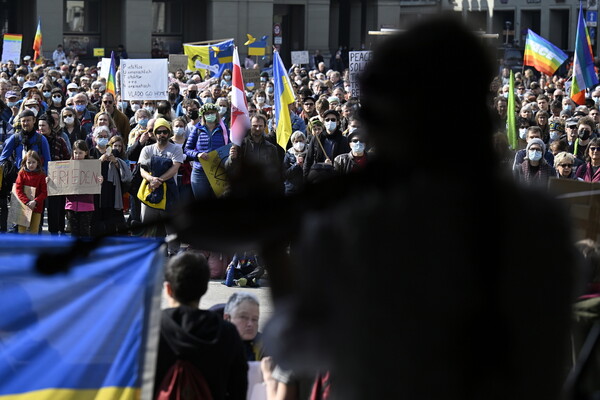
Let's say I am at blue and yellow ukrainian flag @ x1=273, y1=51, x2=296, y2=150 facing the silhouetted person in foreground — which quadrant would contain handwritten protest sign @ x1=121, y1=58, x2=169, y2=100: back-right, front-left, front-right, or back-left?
back-right

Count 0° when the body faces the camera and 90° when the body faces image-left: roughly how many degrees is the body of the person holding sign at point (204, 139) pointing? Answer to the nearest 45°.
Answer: approximately 0°

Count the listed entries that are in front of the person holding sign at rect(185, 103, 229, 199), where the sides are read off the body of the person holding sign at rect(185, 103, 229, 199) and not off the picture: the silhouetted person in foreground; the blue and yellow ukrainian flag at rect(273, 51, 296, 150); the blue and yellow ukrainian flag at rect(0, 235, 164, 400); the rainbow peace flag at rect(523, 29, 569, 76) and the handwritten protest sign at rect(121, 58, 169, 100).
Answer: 2

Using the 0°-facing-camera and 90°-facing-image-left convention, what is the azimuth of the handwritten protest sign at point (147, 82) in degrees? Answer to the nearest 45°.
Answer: approximately 0°

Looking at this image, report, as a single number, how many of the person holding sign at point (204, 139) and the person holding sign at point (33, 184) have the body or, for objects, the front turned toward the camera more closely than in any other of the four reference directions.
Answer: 2

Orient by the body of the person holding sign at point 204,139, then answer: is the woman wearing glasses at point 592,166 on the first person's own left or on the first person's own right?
on the first person's own left

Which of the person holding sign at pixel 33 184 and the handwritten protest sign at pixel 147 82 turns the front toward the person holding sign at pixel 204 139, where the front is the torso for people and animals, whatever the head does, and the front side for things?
the handwritten protest sign

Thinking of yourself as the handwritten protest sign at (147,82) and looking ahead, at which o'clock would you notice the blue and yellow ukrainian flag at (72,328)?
The blue and yellow ukrainian flag is roughly at 12 o'clock from the handwritten protest sign.
